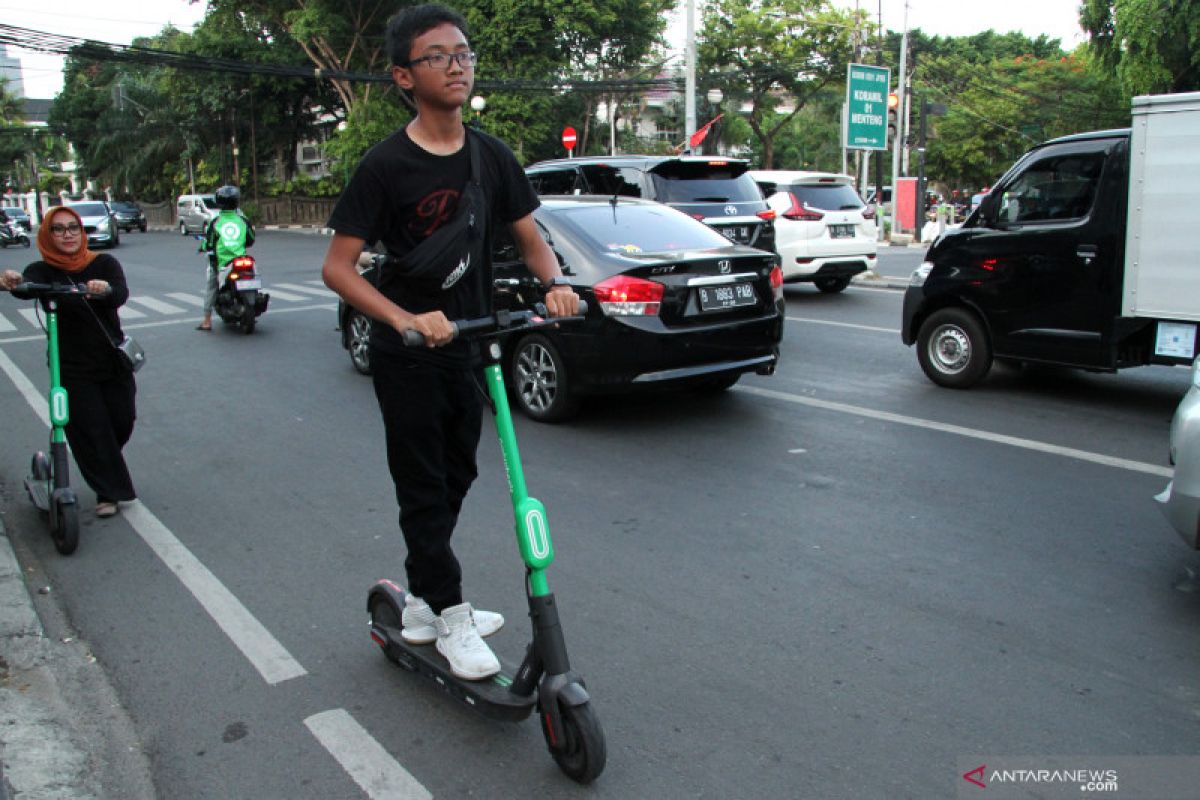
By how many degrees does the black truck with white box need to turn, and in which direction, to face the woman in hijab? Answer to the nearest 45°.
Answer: approximately 45° to its left

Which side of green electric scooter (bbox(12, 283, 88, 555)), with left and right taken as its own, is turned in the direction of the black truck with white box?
left

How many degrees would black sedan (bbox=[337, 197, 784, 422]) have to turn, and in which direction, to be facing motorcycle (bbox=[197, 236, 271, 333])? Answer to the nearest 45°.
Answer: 0° — it already faces it

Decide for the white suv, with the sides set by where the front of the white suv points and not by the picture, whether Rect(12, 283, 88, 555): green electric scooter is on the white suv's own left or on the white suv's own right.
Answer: on the white suv's own left

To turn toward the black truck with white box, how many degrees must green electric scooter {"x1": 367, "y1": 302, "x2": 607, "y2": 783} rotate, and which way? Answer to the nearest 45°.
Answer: approximately 90° to its left

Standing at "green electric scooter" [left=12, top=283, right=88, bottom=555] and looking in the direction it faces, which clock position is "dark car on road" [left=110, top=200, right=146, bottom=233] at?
The dark car on road is roughly at 6 o'clock from the green electric scooter.

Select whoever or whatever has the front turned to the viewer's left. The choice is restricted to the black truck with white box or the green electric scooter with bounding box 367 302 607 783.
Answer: the black truck with white box

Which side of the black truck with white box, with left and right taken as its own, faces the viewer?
left

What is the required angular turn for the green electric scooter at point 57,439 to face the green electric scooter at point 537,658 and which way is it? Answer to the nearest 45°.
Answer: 0° — it already faces it
